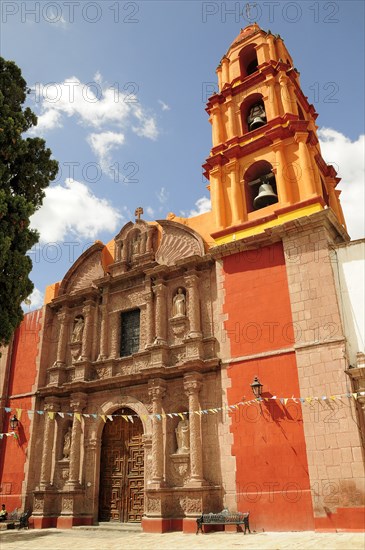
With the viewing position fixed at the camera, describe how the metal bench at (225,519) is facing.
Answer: facing the viewer

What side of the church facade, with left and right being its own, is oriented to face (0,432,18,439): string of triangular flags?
right

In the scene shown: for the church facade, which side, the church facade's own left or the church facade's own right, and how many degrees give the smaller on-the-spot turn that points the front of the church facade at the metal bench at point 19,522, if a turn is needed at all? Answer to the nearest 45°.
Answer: approximately 45° to the church facade's own right

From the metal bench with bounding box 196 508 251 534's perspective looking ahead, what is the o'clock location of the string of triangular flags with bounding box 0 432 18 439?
The string of triangular flags is roughly at 4 o'clock from the metal bench.

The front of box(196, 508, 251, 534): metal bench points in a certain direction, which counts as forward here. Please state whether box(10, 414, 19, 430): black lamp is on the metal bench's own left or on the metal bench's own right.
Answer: on the metal bench's own right

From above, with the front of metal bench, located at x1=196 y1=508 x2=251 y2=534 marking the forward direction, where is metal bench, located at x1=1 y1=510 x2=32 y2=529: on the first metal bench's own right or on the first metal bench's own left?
on the first metal bench's own right

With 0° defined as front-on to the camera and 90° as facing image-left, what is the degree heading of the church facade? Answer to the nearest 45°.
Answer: approximately 45°
